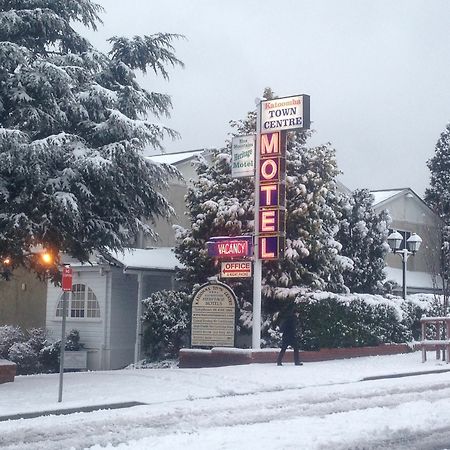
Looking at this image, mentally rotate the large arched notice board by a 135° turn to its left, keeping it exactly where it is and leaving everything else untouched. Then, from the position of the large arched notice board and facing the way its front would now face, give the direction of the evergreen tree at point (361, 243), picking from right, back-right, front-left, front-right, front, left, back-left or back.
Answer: front

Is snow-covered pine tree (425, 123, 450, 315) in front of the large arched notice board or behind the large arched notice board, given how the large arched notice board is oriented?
behind

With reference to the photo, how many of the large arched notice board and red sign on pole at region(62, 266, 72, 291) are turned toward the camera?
2

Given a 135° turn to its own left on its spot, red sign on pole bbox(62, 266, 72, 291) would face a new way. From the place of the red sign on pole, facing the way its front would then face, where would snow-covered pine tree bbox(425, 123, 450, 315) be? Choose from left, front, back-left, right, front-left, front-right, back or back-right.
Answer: front

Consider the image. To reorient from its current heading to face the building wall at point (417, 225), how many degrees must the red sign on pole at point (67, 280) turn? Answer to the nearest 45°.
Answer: approximately 135° to its left

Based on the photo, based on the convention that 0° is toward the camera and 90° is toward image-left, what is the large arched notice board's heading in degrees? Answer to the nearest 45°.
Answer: approximately 0°

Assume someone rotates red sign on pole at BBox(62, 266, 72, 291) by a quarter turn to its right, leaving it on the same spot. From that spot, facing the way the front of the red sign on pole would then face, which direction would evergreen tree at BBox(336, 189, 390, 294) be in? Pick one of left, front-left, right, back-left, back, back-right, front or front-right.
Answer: back-right

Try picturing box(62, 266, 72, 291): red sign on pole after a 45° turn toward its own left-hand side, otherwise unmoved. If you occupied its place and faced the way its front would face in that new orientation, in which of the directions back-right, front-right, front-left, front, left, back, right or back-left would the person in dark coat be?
left
